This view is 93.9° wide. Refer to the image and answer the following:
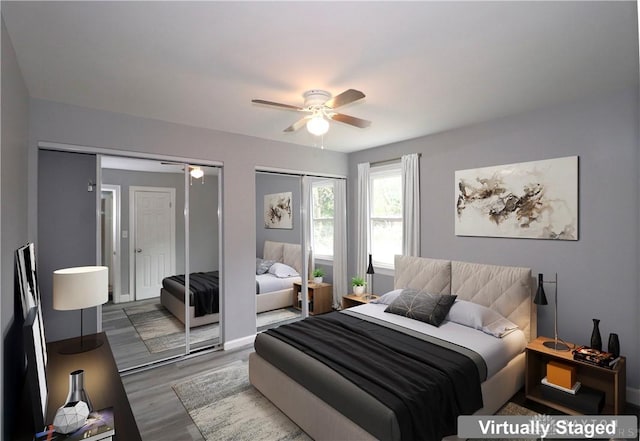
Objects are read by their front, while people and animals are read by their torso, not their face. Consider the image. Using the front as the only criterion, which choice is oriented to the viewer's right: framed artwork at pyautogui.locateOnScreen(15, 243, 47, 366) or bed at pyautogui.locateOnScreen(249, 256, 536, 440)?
the framed artwork

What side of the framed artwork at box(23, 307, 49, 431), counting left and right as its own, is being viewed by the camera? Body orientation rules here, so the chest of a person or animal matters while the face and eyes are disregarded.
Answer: right

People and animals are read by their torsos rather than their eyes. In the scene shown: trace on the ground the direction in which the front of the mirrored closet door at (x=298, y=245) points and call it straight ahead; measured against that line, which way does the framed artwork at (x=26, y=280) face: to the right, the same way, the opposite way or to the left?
to the left

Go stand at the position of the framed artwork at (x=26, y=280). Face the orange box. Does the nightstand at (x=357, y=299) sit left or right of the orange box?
left

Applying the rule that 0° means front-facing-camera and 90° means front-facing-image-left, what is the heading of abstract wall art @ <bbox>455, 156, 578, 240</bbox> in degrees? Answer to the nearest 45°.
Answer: approximately 45°

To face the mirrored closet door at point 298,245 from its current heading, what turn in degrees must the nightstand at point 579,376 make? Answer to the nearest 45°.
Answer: approximately 45° to its right

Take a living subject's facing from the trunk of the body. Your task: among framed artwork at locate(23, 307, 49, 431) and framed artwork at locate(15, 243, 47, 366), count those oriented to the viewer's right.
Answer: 2

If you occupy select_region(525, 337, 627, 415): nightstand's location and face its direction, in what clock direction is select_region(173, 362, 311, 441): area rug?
The area rug is roughly at 12 o'clock from the nightstand.

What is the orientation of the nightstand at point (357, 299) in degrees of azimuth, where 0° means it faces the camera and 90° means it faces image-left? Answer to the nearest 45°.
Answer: approximately 45°
